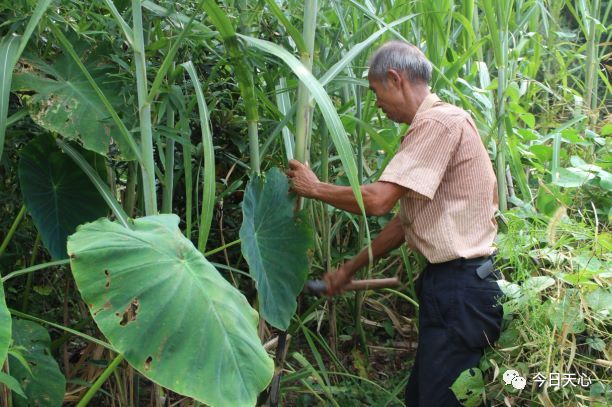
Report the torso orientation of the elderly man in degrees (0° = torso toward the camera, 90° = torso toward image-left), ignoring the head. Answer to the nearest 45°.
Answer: approximately 90°

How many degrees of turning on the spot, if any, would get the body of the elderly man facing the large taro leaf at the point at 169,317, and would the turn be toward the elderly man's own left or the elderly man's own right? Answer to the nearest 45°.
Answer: approximately 45° to the elderly man's own left

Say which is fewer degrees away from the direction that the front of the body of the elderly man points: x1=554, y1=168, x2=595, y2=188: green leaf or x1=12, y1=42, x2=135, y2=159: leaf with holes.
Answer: the leaf with holes

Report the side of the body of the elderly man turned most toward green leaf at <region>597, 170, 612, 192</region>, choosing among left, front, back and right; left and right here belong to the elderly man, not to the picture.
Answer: back

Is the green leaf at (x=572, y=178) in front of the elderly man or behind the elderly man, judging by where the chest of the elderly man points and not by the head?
behind

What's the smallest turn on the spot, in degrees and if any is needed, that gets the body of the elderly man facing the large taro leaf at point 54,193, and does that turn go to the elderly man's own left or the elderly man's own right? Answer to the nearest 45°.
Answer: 0° — they already face it

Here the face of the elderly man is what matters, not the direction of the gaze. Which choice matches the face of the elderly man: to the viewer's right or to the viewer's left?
to the viewer's left

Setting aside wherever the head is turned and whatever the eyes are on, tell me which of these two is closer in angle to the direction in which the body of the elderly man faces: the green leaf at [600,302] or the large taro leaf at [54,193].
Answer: the large taro leaf

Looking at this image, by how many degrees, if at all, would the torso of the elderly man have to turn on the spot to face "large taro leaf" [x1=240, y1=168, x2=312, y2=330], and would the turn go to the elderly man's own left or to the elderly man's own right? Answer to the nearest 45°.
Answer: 0° — they already face it

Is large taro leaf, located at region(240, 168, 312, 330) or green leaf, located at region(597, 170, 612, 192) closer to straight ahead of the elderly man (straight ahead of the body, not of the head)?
the large taro leaf
